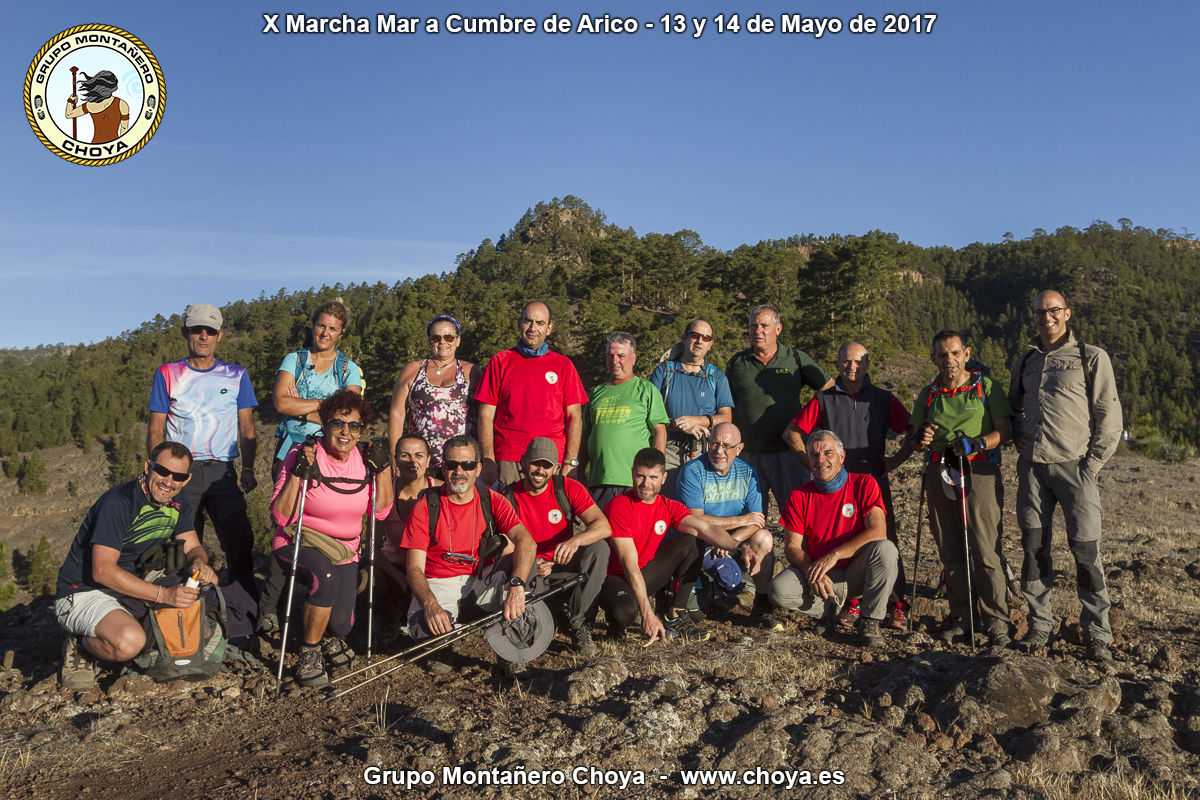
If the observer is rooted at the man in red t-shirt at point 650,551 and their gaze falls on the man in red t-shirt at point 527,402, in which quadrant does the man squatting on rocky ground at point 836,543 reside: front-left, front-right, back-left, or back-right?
back-right

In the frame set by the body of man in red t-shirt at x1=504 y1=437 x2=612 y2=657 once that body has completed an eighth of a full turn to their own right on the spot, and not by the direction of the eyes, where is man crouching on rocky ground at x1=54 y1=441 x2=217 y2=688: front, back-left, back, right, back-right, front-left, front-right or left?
front-right

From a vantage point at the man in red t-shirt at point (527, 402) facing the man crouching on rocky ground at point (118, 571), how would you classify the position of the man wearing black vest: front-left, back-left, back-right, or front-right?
back-left

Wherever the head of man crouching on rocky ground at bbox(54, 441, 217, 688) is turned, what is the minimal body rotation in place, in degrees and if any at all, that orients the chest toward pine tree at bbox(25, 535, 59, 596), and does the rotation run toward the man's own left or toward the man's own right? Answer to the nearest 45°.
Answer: approximately 135° to the man's own left

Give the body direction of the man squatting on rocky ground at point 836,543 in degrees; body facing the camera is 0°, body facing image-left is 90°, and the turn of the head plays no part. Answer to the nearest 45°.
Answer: approximately 0°

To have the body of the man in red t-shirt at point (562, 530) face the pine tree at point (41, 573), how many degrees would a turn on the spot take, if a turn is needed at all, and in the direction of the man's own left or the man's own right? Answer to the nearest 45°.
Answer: approximately 135° to the man's own right

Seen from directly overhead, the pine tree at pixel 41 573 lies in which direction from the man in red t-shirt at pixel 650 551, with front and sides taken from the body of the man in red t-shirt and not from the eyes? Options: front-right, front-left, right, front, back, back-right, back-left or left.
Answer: back-right

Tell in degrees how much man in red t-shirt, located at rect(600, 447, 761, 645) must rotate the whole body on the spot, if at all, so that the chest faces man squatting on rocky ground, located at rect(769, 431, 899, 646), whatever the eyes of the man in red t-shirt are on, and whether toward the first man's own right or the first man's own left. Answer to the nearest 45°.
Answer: approximately 90° to the first man's own left

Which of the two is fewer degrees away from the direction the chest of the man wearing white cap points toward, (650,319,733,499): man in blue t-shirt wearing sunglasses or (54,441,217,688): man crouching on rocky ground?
the man crouching on rocky ground
